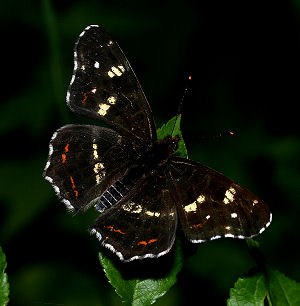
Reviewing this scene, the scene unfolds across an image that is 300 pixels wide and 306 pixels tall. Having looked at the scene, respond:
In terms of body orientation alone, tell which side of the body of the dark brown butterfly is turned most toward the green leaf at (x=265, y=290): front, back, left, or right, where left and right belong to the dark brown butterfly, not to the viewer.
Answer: right

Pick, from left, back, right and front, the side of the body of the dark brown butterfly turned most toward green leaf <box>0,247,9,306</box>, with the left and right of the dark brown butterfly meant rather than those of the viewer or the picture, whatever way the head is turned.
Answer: back

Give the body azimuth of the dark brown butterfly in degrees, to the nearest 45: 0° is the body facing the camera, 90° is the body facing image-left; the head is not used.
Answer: approximately 225°

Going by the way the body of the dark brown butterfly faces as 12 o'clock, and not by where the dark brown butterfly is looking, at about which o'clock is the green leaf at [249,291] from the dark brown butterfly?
The green leaf is roughly at 3 o'clock from the dark brown butterfly.

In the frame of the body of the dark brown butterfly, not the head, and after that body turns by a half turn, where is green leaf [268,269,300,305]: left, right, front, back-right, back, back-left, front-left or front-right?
left
